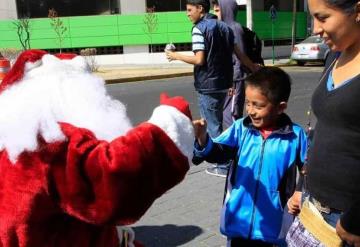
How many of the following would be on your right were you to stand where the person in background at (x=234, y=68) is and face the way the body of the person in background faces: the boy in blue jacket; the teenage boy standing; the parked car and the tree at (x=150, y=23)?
2

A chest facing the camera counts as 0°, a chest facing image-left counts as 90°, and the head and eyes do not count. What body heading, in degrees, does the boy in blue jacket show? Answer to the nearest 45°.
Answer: approximately 45°

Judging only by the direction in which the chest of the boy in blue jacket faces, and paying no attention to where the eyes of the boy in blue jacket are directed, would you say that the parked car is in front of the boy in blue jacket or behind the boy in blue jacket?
behind

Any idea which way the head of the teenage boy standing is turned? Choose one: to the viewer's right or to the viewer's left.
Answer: to the viewer's left

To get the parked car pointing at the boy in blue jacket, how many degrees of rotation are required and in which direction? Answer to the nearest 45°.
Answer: approximately 135° to its right

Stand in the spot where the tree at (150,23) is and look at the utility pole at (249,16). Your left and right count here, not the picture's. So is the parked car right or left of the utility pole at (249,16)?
right

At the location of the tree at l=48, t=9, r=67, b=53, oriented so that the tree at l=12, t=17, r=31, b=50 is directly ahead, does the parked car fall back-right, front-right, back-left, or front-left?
back-left
